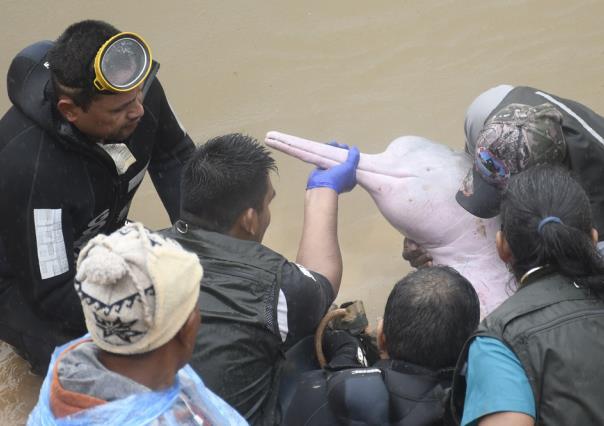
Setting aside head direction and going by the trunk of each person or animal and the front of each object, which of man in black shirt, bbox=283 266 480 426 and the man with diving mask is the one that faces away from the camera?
the man in black shirt

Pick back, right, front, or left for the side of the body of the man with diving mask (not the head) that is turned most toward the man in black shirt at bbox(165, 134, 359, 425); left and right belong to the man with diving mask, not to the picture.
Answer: front

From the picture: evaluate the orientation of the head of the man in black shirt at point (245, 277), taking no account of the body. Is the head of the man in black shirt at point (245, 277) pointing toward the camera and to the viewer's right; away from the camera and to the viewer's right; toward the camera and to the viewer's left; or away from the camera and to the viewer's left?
away from the camera and to the viewer's right

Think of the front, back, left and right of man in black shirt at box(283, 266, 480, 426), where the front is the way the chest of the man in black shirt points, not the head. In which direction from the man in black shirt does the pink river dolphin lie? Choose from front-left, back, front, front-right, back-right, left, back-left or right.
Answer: front

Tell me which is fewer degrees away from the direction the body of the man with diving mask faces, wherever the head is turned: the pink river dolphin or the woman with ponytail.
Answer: the woman with ponytail

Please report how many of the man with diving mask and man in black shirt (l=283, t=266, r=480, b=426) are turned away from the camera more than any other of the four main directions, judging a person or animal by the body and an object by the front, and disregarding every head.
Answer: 1

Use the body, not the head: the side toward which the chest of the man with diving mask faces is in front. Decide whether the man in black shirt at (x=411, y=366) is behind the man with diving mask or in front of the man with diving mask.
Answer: in front

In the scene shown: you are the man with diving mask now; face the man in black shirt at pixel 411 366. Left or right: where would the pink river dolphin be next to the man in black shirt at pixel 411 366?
left

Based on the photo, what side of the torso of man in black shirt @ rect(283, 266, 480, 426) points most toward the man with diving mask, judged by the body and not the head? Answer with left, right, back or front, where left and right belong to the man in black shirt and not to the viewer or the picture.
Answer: left

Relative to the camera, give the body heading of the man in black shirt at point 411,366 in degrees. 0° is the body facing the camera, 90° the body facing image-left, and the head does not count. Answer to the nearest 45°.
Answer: approximately 180°

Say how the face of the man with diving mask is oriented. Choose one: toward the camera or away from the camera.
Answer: toward the camera

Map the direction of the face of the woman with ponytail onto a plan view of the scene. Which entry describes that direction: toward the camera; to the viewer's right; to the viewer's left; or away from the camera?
away from the camera

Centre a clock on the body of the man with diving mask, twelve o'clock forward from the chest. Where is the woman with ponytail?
The woman with ponytail is roughly at 12 o'clock from the man with diving mask.

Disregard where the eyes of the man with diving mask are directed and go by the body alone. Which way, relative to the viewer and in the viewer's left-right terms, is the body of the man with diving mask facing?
facing the viewer and to the right of the viewer
